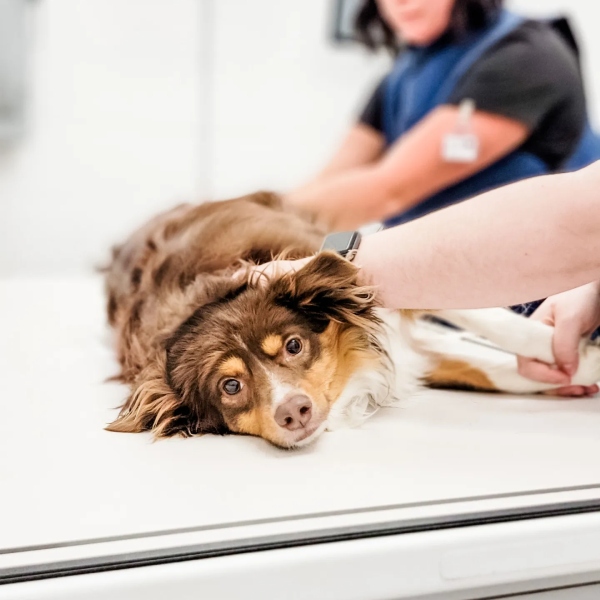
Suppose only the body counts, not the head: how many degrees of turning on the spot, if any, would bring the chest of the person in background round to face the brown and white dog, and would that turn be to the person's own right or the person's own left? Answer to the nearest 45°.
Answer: approximately 45° to the person's own left

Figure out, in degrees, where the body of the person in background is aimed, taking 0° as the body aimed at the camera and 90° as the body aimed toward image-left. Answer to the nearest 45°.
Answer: approximately 45°

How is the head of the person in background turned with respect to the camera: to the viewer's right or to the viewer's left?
to the viewer's left
